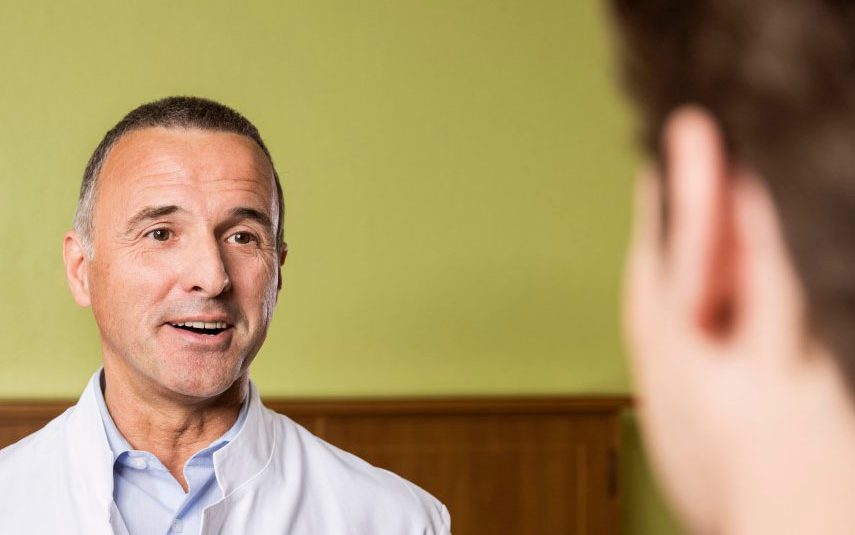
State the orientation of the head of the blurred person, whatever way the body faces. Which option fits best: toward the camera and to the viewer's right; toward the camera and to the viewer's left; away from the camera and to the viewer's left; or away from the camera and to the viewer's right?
away from the camera and to the viewer's left

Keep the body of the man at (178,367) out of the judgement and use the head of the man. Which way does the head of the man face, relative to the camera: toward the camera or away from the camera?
toward the camera
